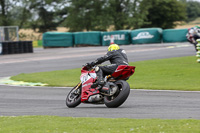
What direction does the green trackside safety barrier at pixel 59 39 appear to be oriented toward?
toward the camera

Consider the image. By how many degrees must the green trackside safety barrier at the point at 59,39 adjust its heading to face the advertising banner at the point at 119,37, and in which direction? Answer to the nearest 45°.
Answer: approximately 45° to its left

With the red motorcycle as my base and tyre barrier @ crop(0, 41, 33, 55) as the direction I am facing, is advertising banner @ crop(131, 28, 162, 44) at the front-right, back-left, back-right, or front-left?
front-right

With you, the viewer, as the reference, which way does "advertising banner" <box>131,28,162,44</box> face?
facing the viewer

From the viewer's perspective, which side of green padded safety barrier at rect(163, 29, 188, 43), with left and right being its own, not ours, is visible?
front

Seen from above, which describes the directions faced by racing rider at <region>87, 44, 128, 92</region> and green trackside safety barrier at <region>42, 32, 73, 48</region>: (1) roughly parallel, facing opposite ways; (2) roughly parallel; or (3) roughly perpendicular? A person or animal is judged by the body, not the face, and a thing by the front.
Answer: roughly perpendicular

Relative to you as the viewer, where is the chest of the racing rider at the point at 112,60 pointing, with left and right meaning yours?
facing to the left of the viewer

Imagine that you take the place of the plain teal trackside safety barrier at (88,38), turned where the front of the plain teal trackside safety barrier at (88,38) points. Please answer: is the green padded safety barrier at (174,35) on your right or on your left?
on your left

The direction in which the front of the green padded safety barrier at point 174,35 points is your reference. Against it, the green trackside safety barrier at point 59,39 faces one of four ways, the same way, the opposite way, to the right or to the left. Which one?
the same way

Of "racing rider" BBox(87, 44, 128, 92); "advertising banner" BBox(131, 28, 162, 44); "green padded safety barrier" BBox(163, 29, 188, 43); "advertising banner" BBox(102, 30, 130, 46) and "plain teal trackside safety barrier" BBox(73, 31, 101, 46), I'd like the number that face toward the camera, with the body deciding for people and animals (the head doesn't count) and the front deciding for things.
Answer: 4

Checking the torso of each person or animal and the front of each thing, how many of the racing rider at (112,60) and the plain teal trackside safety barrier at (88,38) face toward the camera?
1

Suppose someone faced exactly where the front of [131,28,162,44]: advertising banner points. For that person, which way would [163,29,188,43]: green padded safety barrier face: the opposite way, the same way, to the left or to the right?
the same way

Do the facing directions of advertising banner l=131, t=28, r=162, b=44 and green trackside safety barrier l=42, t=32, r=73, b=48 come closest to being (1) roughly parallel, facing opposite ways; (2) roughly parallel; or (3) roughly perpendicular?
roughly parallel

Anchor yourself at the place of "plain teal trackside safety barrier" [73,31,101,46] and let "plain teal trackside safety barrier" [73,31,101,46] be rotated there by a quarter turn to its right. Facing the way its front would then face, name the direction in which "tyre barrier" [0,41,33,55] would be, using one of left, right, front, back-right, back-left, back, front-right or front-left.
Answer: front-left
